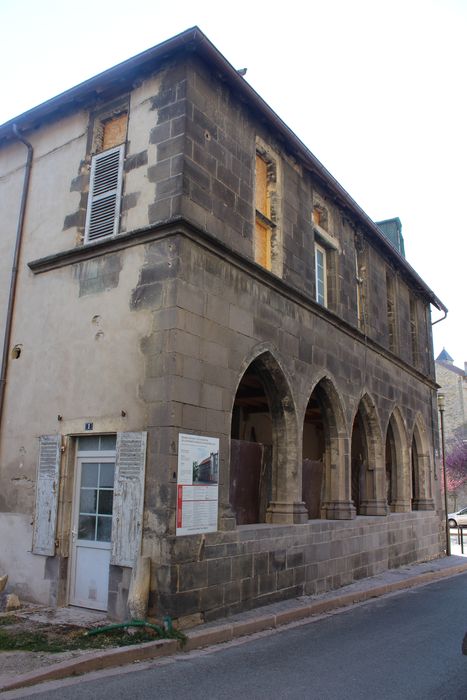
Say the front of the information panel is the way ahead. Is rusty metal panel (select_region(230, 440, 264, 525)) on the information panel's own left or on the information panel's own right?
on the information panel's own left

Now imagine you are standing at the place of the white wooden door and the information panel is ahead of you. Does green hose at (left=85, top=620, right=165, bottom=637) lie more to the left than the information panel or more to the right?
right

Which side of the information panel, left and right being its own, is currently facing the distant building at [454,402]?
left

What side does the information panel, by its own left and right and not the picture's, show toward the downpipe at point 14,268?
back

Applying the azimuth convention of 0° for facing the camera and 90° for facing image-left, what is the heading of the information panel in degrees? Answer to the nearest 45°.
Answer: approximately 315°

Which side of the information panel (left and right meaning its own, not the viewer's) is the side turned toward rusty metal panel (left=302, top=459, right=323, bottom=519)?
left
